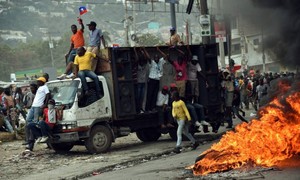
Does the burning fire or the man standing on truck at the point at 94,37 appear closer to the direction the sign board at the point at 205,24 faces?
the burning fire

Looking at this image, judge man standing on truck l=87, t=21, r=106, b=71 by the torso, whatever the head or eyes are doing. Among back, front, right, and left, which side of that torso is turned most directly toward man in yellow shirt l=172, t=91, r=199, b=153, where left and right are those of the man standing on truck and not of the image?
left

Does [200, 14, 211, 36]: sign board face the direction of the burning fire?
yes
